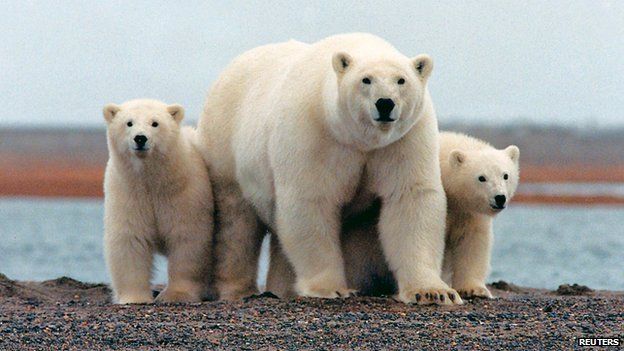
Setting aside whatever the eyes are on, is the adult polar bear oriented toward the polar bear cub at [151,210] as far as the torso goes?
no

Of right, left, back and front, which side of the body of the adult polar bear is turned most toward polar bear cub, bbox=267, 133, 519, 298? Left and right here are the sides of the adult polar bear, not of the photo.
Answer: left

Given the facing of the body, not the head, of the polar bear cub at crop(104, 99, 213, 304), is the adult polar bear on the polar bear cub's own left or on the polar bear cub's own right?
on the polar bear cub's own left

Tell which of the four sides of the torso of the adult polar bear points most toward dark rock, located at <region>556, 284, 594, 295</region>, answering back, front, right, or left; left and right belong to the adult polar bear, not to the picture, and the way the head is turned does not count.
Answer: left

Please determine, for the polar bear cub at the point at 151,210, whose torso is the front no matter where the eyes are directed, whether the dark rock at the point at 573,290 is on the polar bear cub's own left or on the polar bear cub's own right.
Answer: on the polar bear cub's own left

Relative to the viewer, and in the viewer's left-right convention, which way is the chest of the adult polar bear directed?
facing the viewer and to the right of the viewer

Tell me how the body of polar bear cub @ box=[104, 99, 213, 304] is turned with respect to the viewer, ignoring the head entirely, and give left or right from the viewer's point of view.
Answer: facing the viewer

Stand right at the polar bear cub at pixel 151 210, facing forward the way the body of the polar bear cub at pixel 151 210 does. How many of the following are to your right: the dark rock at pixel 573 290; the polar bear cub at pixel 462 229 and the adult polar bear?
0

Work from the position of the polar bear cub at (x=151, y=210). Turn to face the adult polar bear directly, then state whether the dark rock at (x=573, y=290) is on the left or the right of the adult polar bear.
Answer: left

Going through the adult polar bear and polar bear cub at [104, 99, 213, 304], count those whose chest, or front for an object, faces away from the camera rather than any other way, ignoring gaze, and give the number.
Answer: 0
